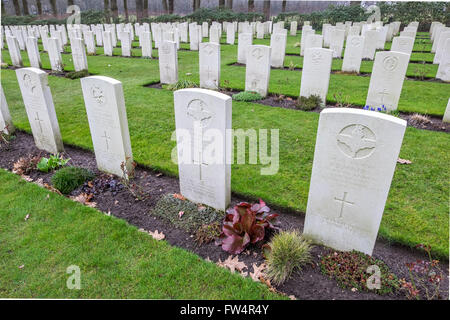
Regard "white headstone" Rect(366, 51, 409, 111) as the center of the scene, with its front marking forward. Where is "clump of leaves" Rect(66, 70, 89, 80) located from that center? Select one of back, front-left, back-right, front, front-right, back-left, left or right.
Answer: right

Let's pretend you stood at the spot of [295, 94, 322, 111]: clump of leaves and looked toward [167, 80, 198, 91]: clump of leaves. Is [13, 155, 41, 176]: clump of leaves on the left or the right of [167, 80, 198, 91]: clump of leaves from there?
left

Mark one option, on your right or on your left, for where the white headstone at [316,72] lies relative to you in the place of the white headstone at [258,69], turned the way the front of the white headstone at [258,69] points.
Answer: on your left

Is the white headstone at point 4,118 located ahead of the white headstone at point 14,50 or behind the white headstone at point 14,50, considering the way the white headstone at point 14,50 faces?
ahead

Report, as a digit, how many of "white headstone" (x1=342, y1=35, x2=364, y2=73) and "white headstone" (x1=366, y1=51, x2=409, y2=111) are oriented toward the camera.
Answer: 2

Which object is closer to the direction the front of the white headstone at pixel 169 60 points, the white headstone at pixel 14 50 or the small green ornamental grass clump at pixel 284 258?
the small green ornamental grass clump

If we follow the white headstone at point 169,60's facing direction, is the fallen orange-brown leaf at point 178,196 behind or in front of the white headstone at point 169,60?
in front

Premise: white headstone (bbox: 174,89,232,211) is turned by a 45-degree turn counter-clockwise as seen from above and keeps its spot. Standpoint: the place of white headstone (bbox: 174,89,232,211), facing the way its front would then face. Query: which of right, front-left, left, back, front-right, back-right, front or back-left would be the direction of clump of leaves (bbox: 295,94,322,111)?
back-left

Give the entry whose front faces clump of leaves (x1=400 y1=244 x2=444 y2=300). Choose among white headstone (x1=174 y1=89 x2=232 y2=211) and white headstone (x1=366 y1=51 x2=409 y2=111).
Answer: white headstone (x1=366 y1=51 x2=409 y2=111)

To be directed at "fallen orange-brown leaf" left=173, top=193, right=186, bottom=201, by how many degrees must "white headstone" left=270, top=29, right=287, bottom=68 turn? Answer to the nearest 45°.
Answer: approximately 45° to its left

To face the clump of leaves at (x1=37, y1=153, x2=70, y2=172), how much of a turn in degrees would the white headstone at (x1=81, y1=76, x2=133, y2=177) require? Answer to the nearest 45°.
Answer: approximately 90° to its right

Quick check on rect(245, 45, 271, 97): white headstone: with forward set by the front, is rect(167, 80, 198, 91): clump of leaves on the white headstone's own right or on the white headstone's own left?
on the white headstone's own right

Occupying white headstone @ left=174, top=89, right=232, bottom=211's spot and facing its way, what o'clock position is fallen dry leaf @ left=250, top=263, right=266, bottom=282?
The fallen dry leaf is roughly at 10 o'clock from the white headstone.

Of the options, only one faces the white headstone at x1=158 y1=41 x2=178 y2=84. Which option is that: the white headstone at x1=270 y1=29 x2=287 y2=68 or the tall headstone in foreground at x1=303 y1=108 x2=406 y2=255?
the white headstone at x1=270 y1=29 x2=287 y2=68

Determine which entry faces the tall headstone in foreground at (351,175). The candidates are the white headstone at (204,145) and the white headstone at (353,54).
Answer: the white headstone at (353,54)
